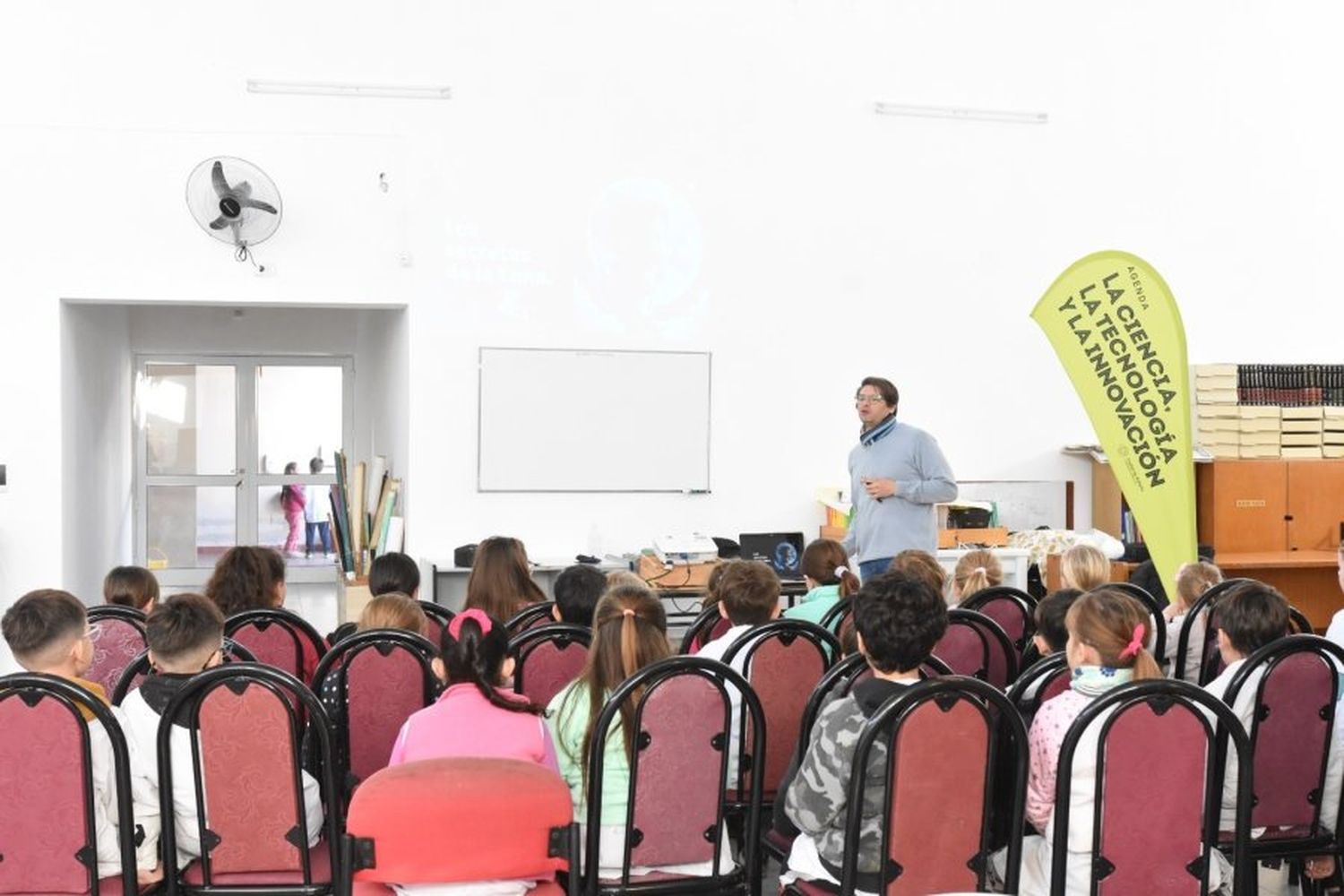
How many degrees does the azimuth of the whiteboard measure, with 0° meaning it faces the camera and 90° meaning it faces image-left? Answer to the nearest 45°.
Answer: approximately 0°

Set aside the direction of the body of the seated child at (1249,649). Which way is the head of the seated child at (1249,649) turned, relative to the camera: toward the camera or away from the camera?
away from the camera

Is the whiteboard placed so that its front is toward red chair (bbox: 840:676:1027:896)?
yes

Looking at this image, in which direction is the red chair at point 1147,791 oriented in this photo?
away from the camera

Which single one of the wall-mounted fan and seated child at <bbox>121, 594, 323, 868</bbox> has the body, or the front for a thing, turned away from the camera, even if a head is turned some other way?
the seated child

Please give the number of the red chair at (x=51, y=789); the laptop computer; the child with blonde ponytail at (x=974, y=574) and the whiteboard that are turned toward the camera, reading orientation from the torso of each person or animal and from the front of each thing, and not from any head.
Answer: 2

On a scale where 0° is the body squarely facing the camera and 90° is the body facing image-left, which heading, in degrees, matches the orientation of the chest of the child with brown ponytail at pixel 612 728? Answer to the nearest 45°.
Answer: approximately 180°

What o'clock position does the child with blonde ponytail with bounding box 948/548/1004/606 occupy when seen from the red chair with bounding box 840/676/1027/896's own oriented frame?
The child with blonde ponytail is roughly at 12 o'clock from the red chair.

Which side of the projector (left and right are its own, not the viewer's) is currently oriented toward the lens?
back

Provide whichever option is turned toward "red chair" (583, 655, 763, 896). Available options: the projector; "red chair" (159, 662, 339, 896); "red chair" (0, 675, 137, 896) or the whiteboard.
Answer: the whiteboard

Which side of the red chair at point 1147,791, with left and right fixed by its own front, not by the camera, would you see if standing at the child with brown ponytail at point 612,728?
left

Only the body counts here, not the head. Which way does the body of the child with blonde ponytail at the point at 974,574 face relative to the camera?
away from the camera

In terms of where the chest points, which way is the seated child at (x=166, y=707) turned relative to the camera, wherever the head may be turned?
away from the camera

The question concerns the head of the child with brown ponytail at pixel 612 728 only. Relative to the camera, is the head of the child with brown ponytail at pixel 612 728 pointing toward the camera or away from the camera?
away from the camera

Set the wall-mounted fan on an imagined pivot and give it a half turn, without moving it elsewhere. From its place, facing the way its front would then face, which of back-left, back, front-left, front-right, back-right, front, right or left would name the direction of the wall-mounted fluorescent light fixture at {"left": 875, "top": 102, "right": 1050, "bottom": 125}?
front-right
